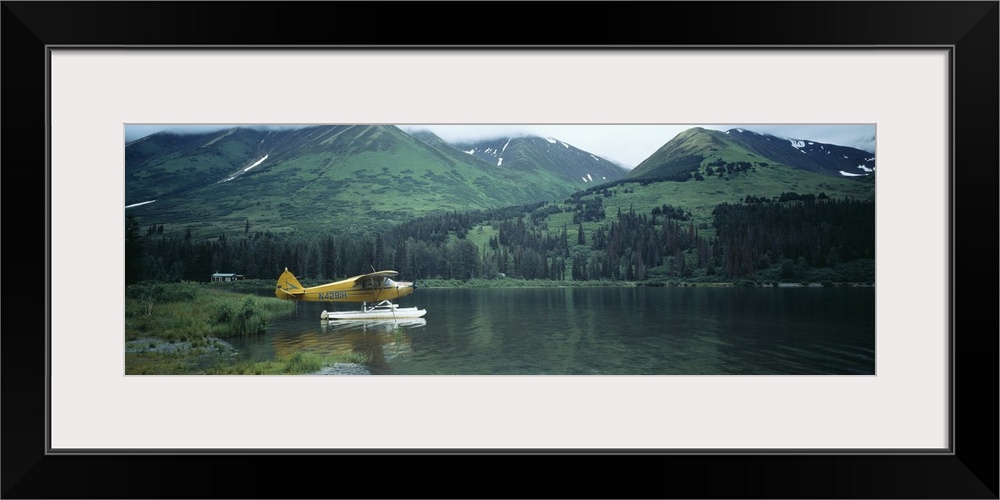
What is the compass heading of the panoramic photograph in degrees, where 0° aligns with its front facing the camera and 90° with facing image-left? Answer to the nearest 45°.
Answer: approximately 0°
